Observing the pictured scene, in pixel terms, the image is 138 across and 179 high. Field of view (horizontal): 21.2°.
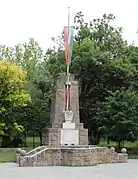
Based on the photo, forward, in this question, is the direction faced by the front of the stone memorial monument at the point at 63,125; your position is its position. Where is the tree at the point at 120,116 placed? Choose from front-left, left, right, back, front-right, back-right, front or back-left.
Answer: back-left

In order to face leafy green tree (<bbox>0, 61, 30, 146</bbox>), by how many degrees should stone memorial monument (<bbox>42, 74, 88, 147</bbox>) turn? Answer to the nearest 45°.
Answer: approximately 135° to its right

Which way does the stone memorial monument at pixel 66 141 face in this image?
toward the camera

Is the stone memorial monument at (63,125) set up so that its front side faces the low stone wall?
yes

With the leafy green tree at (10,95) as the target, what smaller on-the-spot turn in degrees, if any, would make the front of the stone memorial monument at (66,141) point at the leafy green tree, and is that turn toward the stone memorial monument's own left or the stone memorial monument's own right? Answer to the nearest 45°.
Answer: approximately 135° to the stone memorial monument's own right

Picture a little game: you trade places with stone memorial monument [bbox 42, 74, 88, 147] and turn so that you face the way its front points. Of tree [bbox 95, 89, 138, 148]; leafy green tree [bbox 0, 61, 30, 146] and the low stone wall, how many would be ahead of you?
1

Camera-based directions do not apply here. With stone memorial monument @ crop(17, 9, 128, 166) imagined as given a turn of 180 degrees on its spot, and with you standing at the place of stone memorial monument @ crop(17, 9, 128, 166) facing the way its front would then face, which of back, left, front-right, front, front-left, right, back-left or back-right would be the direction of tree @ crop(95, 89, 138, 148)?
front-right
